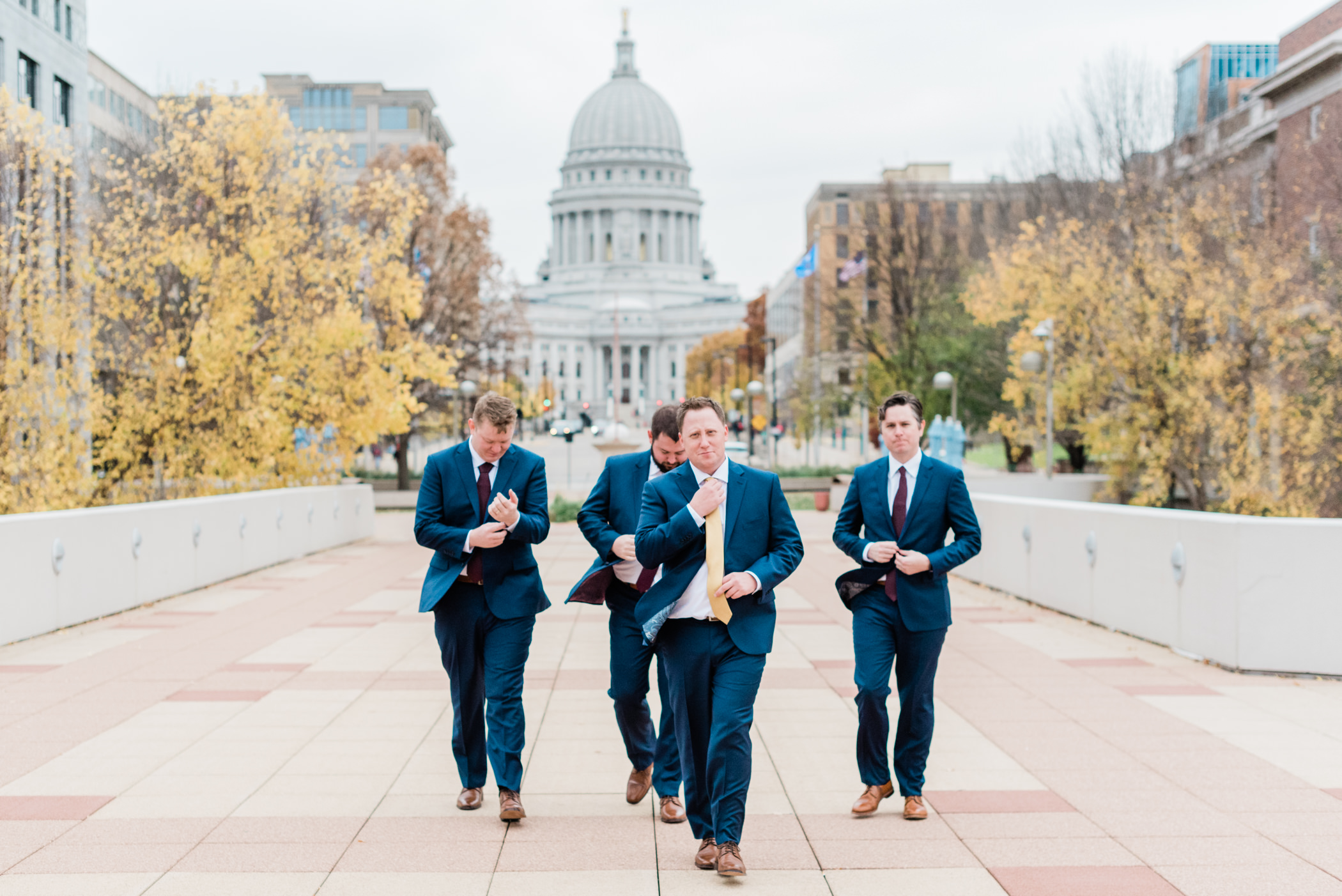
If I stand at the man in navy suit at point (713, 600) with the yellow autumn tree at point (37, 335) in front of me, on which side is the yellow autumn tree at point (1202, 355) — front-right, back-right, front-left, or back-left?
front-right

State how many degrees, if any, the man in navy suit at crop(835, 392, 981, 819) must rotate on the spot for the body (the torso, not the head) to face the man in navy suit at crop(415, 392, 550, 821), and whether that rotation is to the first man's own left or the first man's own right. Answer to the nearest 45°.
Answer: approximately 90° to the first man's own right

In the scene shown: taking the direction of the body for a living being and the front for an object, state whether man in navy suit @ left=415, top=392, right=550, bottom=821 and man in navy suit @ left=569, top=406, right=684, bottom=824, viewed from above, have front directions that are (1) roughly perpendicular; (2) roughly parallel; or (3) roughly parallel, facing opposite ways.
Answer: roughly parallel

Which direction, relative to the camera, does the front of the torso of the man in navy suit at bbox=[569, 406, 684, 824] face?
toward the camera

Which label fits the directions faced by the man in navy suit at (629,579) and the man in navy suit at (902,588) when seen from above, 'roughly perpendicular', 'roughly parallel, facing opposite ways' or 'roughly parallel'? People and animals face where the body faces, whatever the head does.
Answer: roughly parallel

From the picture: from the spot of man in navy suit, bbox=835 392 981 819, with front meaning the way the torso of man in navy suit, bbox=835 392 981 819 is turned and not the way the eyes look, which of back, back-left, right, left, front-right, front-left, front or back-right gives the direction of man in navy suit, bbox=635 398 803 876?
front-right

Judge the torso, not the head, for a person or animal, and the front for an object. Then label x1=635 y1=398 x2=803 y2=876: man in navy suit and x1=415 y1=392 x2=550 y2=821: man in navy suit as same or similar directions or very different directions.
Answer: same or similar directions

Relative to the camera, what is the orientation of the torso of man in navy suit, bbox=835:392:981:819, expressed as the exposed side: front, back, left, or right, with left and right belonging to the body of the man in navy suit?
front

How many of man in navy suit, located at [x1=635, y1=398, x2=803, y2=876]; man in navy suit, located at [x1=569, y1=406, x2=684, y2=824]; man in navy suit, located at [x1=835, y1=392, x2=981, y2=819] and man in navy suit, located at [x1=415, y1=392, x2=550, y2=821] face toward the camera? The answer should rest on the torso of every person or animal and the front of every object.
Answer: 4

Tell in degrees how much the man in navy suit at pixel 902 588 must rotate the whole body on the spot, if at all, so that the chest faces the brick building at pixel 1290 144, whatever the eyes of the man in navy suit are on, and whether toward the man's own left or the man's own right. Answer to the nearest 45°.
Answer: approximately 180°

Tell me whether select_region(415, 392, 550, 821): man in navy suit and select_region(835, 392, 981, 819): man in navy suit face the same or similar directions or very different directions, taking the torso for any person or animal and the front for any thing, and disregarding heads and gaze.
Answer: same or similar directions

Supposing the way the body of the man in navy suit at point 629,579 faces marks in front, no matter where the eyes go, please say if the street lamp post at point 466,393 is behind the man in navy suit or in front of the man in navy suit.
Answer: behind

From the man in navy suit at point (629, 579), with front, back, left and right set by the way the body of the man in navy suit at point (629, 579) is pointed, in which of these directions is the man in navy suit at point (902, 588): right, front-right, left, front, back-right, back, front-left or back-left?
left
